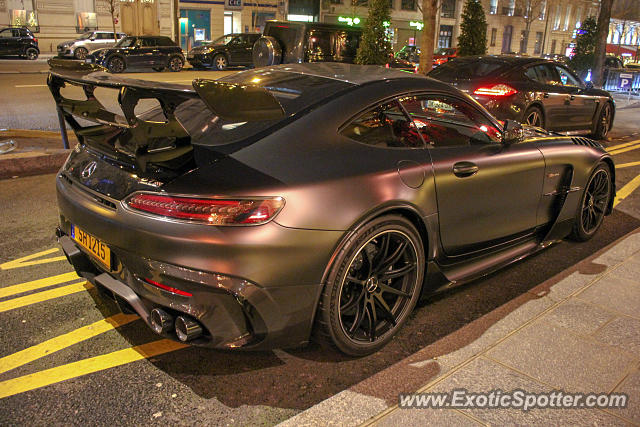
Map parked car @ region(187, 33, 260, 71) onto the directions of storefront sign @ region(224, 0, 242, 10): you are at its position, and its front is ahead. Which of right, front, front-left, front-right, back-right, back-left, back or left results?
front

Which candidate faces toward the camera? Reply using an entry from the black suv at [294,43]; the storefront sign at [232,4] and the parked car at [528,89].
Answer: the storefront sign

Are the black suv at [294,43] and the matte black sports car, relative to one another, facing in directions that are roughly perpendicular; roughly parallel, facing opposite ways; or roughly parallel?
roughly parallel

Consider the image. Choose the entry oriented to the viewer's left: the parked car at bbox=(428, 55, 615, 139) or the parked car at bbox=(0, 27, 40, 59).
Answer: the parked car at bbox=(0, 27, 40, 59)

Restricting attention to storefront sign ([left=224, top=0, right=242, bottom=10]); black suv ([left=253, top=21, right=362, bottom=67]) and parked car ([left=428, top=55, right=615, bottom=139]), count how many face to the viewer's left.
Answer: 0

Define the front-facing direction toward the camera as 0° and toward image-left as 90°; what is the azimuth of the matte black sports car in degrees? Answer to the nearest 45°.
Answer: approximately 225°

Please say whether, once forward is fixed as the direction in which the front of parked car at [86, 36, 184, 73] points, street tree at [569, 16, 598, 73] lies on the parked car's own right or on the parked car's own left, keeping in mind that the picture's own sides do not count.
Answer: on the parked car's own left

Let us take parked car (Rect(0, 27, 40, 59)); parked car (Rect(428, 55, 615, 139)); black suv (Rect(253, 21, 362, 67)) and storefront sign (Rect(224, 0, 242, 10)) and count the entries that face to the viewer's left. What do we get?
1

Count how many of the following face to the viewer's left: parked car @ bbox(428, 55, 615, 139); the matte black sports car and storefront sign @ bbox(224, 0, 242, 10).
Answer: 0

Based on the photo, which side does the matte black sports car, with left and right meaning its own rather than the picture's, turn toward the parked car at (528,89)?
front

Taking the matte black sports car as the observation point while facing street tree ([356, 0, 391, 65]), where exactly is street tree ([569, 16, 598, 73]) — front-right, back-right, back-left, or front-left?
front-right

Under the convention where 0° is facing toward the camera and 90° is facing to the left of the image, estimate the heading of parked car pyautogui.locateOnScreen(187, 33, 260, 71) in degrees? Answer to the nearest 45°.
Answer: approximately 45°

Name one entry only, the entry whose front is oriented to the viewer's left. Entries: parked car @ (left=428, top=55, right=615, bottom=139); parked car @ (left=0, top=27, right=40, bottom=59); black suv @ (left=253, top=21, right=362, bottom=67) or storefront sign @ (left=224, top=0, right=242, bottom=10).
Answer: parked car @ (left=0, top=27, right=40, bottom=59)

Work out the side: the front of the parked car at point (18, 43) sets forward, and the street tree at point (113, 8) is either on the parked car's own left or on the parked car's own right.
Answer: on the parked car's own right

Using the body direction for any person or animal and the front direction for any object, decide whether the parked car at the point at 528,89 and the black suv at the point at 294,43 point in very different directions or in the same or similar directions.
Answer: same or similar directions

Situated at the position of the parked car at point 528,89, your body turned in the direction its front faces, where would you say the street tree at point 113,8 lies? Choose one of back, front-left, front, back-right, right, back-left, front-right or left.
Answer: left

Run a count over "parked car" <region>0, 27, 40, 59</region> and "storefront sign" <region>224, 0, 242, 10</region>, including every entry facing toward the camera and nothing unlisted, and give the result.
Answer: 1

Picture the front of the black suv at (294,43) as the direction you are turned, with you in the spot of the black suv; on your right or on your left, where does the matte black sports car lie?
on your right

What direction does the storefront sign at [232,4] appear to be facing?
toward the camera
